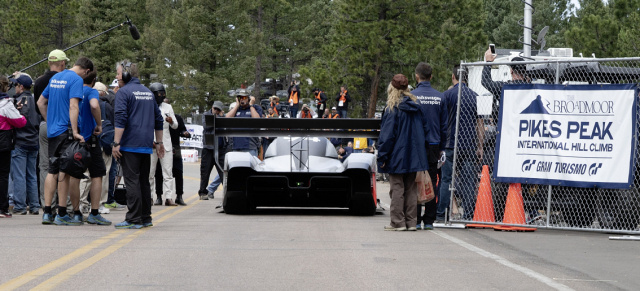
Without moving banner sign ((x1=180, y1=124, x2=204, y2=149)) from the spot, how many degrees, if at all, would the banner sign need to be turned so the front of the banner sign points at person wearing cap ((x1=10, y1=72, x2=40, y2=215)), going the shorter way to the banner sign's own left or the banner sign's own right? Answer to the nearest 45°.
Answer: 0° — it already faces them

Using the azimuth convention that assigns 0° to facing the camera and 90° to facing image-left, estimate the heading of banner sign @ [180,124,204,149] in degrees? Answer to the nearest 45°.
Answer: approximately 0°

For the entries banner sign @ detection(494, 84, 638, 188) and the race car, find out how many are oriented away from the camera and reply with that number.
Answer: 1

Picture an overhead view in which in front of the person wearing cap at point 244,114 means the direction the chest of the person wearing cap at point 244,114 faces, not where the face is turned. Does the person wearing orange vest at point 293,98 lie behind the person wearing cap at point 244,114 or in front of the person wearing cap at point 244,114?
behind

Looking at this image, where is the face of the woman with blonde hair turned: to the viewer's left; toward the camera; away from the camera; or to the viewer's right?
away from the camera

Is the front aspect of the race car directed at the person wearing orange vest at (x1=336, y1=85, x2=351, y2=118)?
yes

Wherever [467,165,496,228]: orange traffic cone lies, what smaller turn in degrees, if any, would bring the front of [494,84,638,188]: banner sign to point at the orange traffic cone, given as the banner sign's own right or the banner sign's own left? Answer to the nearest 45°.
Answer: approximately 90° to the banner sign's own right

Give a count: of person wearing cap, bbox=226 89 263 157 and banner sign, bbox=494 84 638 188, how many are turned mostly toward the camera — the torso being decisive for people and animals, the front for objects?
2

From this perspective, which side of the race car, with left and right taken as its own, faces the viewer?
back

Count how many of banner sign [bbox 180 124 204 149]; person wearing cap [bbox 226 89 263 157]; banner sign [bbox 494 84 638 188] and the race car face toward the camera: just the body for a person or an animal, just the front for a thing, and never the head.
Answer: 3
